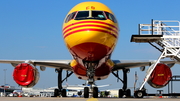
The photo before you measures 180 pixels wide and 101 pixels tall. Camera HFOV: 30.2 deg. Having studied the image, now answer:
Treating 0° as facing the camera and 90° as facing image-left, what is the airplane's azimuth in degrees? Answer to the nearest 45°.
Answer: approximately 0°
